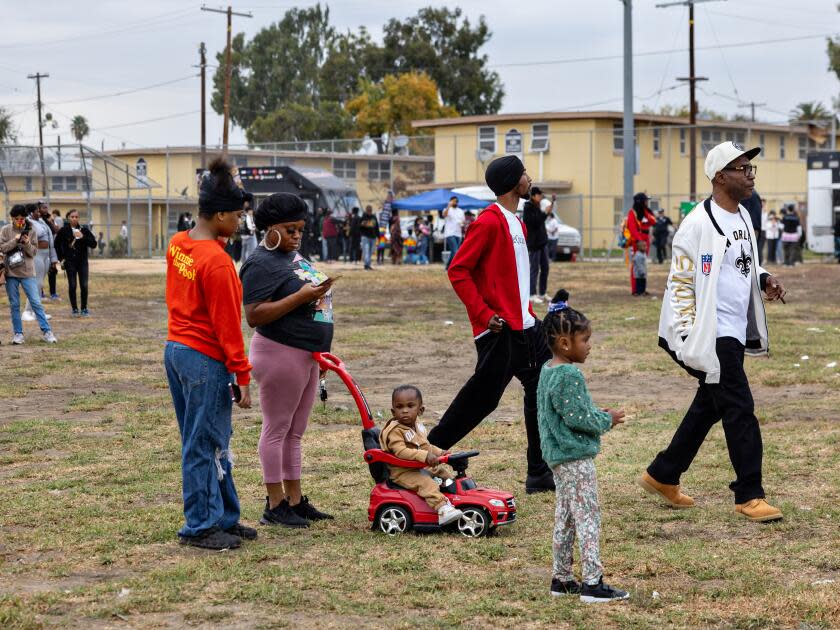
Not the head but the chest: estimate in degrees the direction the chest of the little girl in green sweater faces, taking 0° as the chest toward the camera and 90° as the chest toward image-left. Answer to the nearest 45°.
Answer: approximately 270°

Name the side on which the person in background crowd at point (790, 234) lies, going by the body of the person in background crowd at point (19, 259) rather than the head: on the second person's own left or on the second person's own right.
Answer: on the second person's own left

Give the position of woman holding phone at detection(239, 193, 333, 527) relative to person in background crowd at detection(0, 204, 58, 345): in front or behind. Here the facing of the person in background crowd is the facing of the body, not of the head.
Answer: in front

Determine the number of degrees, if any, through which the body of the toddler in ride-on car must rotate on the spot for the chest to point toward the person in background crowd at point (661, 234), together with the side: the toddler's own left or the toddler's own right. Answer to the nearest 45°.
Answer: approximately 135° to the toddler's own left

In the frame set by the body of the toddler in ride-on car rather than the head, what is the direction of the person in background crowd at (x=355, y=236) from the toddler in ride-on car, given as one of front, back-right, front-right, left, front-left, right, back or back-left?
back-left
